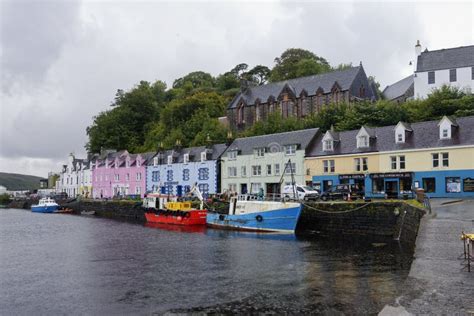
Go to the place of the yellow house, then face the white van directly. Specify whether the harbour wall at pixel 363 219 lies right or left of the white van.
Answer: left

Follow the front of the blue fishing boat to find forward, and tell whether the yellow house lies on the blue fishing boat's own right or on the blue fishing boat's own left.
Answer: on the blue fishing boat's own left

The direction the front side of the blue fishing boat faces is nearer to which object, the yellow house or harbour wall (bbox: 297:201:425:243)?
the harbour wall

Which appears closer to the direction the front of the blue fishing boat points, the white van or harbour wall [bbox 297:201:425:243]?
the harbour wall

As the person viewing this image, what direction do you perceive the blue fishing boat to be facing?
facing the viewer and to the right of the viewer

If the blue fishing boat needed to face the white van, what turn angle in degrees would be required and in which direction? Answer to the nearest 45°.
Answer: approximately 90° to its left

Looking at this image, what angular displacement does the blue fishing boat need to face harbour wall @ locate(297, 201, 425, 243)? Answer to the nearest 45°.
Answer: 0° — it already faces it
